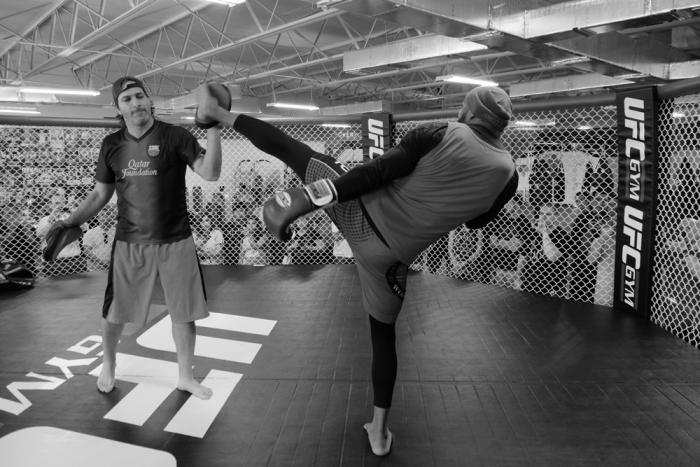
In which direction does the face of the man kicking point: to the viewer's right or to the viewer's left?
to the viewer's left

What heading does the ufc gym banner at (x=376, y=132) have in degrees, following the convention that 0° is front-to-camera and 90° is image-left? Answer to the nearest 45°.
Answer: approximately 0°

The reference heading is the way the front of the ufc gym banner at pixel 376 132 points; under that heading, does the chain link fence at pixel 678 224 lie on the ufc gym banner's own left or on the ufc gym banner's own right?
on the ufc gym banner's own left

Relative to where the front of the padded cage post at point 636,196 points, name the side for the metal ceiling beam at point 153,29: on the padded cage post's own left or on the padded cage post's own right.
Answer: on the padded cage post's own right

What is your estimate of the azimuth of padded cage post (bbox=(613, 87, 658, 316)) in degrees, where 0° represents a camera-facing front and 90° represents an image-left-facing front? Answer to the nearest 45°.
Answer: approximately 0°

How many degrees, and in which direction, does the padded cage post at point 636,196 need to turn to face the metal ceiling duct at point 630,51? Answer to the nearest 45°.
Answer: approximately 180°

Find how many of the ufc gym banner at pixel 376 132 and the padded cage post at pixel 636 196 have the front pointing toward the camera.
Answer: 2

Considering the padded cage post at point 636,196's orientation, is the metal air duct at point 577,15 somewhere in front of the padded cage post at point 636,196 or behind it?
behind

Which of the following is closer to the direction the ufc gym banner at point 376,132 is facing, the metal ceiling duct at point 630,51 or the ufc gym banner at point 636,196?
the ufc gym banner
